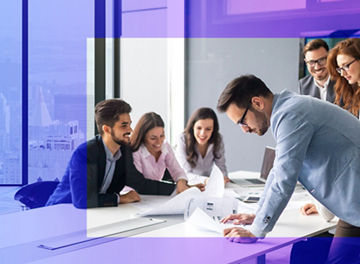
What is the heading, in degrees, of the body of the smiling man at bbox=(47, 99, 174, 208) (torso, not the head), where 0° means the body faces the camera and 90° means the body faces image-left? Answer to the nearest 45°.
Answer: approximately 315°

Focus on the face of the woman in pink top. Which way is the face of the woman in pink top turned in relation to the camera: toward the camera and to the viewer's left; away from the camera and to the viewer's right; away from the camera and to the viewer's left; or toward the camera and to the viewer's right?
toward the camera and to the viewer's right

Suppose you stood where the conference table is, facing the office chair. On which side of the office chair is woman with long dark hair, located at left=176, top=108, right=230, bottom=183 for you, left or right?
right

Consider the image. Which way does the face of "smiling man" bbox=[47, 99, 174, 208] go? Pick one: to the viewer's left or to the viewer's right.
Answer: to the viewer's right

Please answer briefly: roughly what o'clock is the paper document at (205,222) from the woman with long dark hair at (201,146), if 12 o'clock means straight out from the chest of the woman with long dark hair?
The paper document is roughly at 12 o'clock from the woman with long dark hair.
